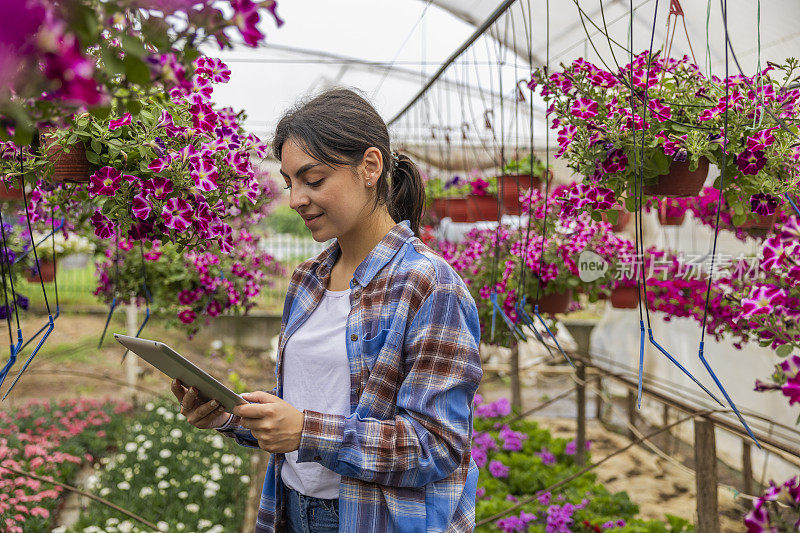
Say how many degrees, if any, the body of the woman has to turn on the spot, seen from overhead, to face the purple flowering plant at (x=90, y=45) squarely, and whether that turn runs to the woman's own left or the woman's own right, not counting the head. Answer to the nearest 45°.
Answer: approximately 45° to the woman's own left

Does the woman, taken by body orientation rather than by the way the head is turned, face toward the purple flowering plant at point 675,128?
no

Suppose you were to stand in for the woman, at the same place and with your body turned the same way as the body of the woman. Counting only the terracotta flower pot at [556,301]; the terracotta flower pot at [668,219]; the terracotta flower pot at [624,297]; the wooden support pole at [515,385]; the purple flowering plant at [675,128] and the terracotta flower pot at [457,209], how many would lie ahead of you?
0

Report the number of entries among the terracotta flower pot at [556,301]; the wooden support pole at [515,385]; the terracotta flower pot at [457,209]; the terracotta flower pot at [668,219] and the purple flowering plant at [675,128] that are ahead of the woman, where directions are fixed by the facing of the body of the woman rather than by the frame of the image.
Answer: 0

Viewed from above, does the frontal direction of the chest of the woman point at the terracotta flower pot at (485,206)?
no

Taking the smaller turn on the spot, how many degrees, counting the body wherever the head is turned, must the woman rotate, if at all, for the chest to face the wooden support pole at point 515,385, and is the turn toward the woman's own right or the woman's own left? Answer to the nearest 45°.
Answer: approximately 135° to the woman's own right

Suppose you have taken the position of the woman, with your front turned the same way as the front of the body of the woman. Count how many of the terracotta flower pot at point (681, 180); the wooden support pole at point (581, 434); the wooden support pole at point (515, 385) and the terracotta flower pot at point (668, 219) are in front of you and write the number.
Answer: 0

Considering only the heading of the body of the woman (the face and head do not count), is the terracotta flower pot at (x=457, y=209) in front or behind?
behind

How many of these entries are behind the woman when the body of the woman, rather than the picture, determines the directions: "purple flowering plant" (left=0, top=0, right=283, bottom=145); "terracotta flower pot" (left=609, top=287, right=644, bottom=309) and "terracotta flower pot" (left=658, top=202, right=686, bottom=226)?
2

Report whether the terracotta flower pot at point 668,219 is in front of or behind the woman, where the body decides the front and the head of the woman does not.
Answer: behind

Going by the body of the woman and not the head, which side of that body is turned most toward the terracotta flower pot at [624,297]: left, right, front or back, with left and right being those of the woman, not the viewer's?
back

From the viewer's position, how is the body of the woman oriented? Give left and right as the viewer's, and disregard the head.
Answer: facing the viewer and to the left of the viewer

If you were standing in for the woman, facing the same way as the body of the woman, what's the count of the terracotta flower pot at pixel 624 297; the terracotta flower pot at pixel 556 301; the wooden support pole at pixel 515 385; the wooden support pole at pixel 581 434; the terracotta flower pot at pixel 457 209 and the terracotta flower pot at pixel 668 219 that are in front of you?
0
